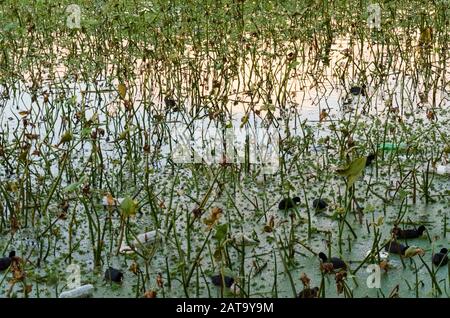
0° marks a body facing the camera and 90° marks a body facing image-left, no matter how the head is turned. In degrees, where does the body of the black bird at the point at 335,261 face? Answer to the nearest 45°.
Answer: approximately 90°

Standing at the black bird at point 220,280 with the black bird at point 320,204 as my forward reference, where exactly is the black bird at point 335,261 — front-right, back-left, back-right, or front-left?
front-right

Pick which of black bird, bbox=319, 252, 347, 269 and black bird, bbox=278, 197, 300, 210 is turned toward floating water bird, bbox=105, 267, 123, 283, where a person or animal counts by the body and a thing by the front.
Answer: black bird, bbox=319, 252, 347, 269
